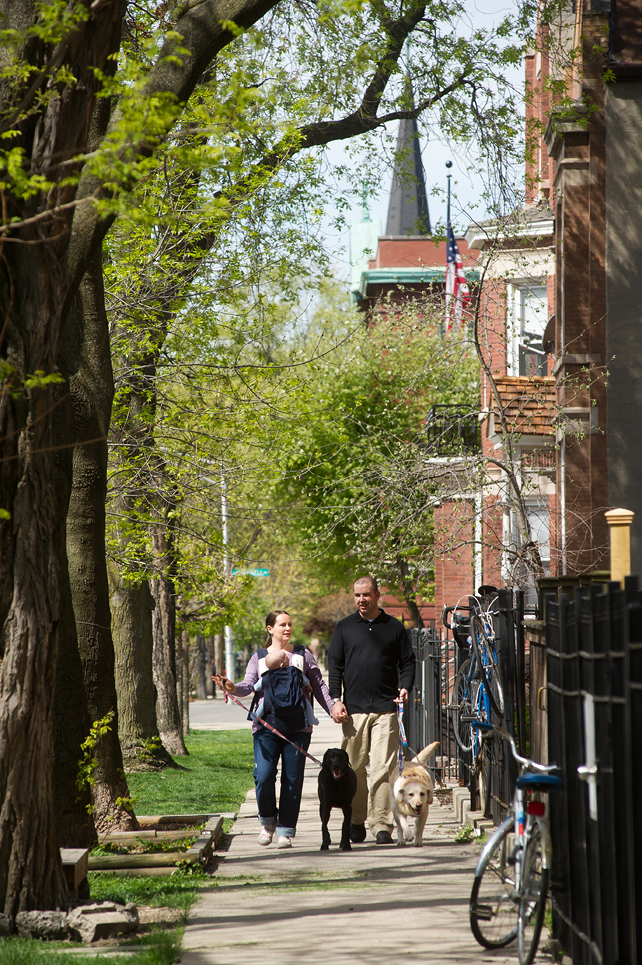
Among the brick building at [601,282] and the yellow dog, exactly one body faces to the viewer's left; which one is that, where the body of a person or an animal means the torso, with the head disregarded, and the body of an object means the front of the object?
the brick building

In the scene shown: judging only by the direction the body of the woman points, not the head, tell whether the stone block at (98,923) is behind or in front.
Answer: in front

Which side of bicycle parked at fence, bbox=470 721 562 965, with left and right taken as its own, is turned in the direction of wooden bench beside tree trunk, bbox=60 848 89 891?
left

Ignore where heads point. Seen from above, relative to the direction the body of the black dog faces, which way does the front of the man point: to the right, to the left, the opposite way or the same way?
the same way

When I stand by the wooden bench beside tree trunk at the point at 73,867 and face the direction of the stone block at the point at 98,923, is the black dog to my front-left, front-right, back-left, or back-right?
back-left

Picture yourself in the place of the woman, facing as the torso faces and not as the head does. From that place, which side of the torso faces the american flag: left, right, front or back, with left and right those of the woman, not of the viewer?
back

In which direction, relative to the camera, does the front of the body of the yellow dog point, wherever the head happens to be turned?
toward the camera

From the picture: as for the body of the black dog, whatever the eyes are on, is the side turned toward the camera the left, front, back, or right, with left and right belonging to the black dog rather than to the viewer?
front

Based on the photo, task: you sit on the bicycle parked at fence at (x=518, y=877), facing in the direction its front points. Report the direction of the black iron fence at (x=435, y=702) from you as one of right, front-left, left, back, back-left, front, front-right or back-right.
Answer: front

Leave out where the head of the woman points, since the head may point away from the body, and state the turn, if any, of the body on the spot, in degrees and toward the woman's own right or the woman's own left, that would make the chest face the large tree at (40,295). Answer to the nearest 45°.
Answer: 0° — they already face it

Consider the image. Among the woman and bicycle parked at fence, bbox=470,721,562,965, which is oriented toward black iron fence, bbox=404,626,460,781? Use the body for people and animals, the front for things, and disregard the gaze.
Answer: the bicycle parked at fence

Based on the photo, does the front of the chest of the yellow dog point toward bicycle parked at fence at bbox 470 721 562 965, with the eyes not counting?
yes

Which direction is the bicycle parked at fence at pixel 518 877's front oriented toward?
away from the camera

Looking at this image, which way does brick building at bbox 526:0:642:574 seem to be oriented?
to the viewer's left

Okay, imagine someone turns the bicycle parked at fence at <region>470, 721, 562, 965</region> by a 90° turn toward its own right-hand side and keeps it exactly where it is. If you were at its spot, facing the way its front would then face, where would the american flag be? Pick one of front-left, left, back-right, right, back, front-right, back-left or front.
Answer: left

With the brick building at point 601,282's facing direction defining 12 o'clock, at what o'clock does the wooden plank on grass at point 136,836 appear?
The wooden plank on grass is roughly at 10 o'clock from the brick building.
